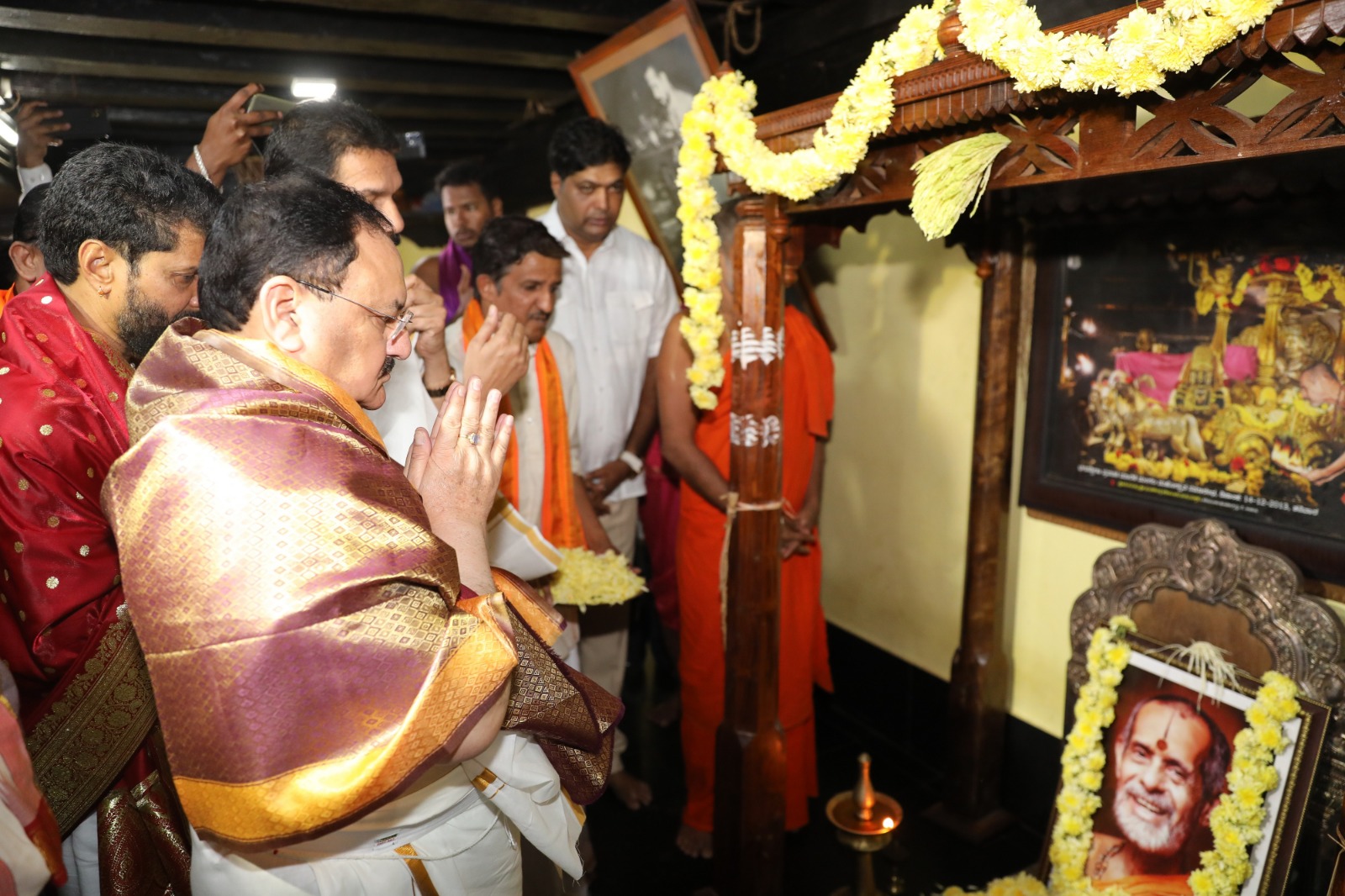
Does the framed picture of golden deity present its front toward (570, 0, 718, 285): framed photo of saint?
no

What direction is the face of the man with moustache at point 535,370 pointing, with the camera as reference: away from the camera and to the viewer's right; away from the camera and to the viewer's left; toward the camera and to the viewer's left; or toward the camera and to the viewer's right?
toward the camera and to the viewer's right

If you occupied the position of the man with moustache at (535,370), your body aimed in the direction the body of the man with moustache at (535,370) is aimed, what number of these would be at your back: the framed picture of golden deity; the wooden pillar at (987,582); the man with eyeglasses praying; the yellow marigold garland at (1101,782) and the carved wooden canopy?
0

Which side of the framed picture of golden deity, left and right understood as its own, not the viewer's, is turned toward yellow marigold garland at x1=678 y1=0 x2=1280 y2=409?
front

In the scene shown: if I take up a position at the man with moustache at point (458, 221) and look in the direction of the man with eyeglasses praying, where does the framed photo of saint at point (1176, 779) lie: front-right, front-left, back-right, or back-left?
front-left

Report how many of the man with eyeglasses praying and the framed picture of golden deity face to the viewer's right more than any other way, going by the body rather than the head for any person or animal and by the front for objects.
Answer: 1

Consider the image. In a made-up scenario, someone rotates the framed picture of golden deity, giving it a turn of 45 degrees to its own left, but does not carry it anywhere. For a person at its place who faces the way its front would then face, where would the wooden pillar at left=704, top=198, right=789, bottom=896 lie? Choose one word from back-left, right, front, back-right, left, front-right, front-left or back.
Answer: front-right

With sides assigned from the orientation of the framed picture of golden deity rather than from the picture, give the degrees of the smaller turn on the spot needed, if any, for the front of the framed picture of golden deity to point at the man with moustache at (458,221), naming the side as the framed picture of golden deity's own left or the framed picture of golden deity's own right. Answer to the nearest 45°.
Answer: approximately 45° to the framed picture of golden deity's own right

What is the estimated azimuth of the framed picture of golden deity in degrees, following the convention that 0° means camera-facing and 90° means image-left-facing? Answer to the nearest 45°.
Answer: approximately 45°

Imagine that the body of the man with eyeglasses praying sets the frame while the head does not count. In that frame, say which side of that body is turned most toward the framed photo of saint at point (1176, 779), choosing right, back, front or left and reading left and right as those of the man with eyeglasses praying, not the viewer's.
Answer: front

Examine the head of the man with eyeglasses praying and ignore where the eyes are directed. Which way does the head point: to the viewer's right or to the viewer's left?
to the viewer's right

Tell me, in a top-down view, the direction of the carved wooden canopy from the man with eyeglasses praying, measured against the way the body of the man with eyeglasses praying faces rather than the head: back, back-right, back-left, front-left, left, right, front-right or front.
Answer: front

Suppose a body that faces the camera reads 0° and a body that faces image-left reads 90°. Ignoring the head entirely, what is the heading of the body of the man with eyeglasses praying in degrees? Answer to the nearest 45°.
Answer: approximately 270°

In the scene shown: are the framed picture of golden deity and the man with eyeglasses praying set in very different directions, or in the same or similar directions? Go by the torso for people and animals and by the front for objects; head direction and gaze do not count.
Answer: very different directions

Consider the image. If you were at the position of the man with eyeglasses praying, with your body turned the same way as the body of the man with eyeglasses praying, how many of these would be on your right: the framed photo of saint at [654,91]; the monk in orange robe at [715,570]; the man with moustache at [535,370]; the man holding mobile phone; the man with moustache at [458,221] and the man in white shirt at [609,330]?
0

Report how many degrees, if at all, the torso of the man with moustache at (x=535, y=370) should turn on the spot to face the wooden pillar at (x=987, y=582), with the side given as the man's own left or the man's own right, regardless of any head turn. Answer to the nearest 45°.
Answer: approximately 45° to the man's own left
